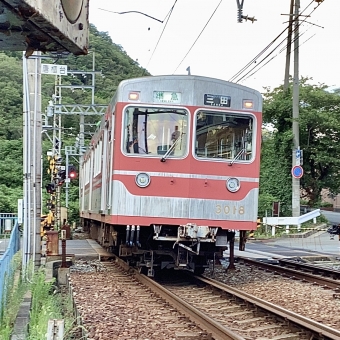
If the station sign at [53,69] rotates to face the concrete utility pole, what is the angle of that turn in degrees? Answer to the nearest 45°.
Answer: approximately 135° to its left

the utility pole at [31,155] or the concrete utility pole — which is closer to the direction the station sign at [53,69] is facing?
the utility pole

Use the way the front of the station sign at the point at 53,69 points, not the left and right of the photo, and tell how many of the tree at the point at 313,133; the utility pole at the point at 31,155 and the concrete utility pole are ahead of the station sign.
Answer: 1

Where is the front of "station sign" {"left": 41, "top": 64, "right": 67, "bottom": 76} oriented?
toward the camera

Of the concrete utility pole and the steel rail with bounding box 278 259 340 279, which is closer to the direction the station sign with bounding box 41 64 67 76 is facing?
the steel rail

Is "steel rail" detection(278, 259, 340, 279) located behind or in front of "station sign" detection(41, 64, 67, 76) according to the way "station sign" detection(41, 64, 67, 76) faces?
in front

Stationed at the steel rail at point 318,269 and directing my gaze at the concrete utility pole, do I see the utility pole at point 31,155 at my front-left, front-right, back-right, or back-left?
back-left

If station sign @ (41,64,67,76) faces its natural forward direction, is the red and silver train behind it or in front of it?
in front

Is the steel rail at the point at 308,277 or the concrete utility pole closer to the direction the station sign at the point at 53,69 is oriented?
the steel rail

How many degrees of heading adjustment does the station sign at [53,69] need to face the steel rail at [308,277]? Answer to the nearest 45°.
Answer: approximately 45° to its left
